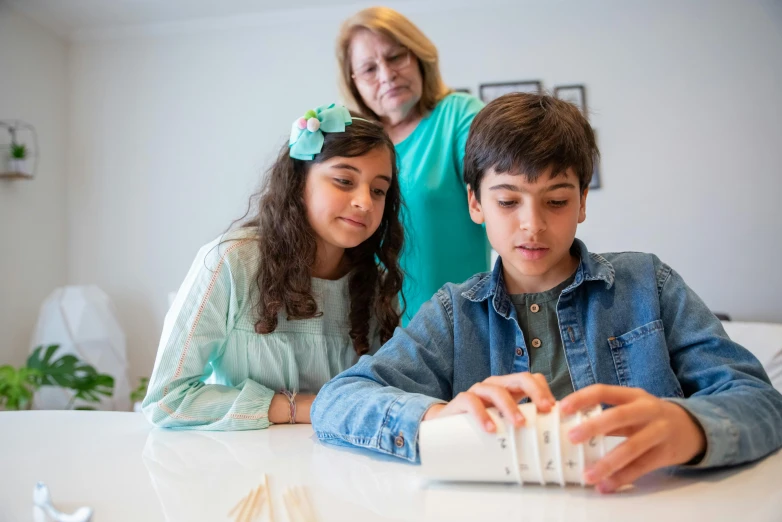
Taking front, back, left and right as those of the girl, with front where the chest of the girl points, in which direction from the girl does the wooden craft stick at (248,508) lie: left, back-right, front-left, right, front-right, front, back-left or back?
front-right

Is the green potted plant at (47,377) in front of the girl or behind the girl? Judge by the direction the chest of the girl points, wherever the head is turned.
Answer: behind

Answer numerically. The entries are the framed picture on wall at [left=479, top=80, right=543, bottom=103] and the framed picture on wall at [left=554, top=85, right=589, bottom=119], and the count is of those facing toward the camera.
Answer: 2

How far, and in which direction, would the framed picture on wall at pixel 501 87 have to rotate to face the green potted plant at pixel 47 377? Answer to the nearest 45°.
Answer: approximately 90° to its right

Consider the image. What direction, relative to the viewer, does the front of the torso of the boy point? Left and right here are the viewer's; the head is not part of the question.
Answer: facing the viewer

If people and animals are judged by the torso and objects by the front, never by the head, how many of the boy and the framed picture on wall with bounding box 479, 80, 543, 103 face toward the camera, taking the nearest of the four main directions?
2

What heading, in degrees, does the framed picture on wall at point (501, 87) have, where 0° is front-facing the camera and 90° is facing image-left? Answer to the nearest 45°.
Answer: approximately 0°

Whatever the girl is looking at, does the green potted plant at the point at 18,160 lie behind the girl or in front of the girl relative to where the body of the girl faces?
behind

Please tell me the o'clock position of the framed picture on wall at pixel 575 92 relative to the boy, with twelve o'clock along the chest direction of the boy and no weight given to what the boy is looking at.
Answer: The framed picture on wall is roughly at 6 o'clock from the boy.

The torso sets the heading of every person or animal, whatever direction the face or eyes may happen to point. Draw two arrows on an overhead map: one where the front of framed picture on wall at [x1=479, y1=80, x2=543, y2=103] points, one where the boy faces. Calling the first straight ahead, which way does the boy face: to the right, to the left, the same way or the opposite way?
the same way

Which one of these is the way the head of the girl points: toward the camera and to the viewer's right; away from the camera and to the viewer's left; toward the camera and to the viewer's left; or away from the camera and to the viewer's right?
toward the camera and to the viewer's right

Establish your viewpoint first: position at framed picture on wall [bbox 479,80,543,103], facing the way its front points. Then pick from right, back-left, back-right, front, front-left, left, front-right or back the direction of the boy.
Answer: front

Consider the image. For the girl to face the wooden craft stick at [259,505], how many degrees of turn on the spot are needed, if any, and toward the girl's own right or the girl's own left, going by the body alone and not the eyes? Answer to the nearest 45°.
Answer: approximately 45° to the girl's own right

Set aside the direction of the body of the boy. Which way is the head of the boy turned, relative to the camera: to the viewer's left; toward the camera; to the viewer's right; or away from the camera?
toward the camera

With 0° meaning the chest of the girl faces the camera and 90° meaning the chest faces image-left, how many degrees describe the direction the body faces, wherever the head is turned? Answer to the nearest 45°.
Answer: approximately 315°

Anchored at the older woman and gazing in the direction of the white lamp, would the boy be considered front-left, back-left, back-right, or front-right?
back-left

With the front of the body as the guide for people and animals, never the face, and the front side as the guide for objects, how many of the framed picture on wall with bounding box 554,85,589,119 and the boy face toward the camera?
2

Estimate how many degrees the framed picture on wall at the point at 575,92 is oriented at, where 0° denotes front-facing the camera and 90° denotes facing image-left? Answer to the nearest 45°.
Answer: approximately 0°
